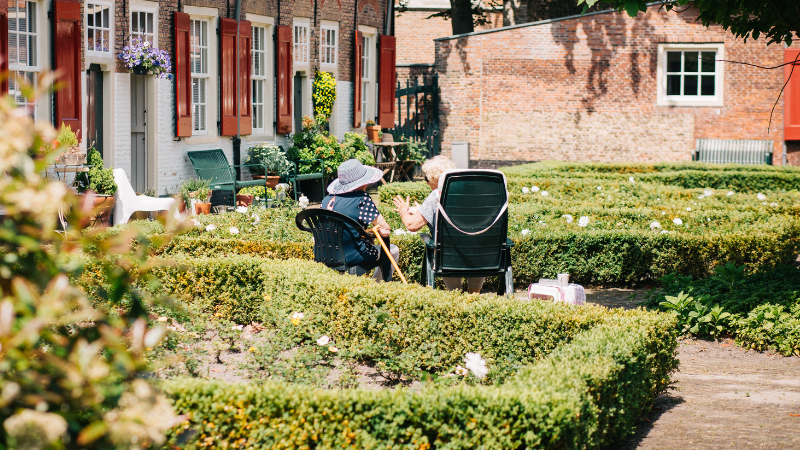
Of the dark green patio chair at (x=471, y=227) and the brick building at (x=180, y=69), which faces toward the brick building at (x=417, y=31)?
the dark green patio chair

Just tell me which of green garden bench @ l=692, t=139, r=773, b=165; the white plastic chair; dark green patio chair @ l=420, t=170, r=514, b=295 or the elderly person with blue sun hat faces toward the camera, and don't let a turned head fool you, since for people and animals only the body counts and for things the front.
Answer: the green garden bench

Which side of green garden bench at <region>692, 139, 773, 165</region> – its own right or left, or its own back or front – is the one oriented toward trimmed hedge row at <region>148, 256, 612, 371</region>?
front

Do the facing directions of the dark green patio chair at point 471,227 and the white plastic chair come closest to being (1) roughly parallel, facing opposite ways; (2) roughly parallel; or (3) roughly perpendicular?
roughly perpendicular

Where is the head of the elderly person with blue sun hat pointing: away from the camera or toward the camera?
away from the camera

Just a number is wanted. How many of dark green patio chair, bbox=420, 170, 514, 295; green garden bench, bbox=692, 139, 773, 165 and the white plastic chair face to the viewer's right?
1

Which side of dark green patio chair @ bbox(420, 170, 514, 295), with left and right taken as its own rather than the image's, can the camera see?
back

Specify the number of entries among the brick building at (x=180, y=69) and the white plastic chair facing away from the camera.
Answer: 0

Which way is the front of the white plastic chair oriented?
to the viewer's right

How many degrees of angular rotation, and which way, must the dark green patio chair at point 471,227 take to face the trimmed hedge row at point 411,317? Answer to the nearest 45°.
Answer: approximately 180°

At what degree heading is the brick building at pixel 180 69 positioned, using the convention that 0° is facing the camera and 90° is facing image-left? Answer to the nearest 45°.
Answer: approximately 315°

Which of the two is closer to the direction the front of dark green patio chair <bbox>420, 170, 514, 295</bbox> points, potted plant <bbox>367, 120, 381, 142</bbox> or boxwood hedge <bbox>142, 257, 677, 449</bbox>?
the potted plant

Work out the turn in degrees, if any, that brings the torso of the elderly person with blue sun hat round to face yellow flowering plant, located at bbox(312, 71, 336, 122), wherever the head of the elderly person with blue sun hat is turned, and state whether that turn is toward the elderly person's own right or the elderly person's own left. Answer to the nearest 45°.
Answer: approximately 45° to the elderly person's own left
